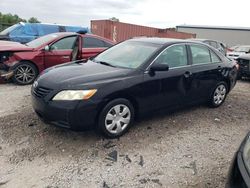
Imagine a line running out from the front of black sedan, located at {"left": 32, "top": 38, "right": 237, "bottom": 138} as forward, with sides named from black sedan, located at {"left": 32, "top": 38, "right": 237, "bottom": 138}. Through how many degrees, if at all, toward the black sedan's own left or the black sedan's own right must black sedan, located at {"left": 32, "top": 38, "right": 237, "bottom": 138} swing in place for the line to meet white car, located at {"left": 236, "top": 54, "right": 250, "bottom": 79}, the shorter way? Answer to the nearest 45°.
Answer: approximately 180°

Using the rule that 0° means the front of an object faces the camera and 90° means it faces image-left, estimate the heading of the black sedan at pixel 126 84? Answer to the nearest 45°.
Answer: approximately 45°

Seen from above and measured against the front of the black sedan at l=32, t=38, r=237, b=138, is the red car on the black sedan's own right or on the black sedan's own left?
on the black sedan's own right

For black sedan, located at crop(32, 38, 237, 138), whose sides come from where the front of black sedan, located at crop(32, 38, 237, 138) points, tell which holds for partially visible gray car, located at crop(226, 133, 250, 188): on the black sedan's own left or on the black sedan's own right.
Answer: on the black sedan's own left
